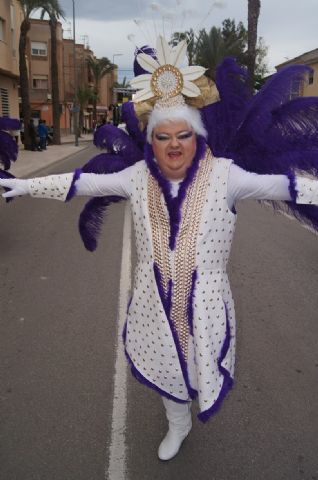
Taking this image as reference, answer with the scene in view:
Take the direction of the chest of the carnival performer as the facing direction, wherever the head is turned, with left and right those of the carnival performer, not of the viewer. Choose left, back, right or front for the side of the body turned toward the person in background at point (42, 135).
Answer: back

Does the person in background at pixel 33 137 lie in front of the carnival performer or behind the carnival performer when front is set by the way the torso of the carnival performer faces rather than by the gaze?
behind

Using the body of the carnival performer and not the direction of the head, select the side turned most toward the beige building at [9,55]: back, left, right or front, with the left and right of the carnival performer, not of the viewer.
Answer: back

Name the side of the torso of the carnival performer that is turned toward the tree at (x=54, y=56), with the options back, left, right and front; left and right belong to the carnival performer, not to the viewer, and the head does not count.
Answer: back

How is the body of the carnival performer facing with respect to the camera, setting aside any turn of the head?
toward the camera
